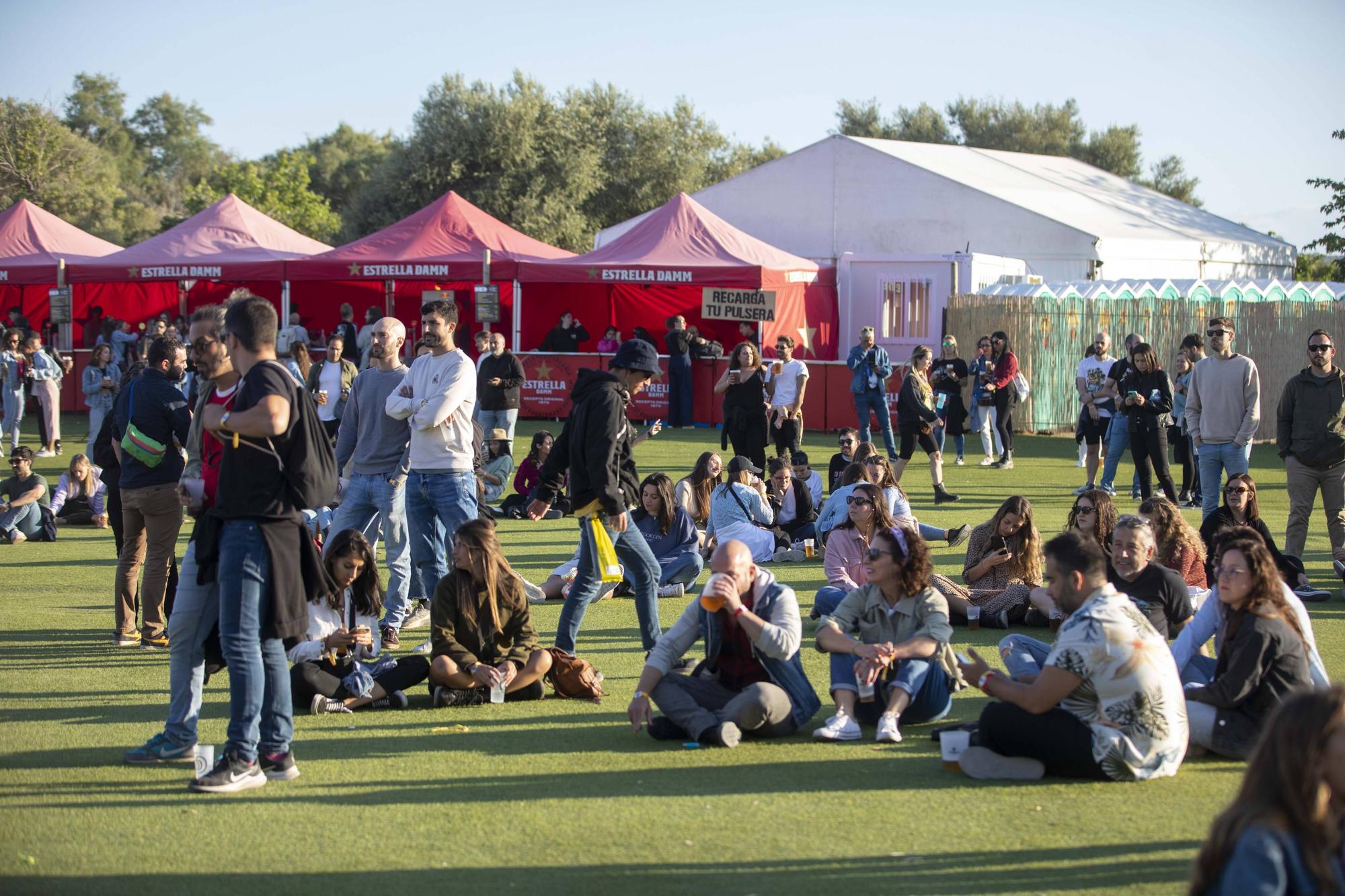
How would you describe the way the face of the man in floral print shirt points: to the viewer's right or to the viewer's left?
to the viewer's left

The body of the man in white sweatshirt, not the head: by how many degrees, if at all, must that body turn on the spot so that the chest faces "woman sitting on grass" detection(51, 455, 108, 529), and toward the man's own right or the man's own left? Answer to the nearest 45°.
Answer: approximately 90° to the man's own right

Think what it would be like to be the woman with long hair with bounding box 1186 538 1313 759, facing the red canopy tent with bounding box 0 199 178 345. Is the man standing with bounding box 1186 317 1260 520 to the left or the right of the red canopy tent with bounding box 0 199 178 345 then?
right

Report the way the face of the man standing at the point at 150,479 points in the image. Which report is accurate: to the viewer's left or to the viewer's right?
to the viewer's right

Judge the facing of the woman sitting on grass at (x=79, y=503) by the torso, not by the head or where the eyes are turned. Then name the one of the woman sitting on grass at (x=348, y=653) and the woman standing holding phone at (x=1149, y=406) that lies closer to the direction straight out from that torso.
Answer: the woman sitting on grass

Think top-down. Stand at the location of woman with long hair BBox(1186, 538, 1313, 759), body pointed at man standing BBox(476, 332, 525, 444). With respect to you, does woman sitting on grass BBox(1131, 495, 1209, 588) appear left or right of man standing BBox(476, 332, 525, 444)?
right

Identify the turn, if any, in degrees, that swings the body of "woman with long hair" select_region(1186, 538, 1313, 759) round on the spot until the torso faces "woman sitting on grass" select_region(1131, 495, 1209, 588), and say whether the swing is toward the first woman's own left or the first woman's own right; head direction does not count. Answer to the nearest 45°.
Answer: approximately 90° to the first woman's own right

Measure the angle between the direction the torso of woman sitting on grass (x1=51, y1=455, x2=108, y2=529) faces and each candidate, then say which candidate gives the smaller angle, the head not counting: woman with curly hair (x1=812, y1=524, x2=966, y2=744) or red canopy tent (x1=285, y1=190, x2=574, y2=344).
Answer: the woman with curly hair

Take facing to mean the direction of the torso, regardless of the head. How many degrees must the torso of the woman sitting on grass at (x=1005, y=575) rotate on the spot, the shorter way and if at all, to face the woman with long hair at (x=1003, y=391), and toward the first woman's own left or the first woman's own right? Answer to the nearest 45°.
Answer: approximately 135° to the first woman's own right

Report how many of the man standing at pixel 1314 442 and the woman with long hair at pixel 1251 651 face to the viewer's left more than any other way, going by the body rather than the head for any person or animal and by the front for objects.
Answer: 1
